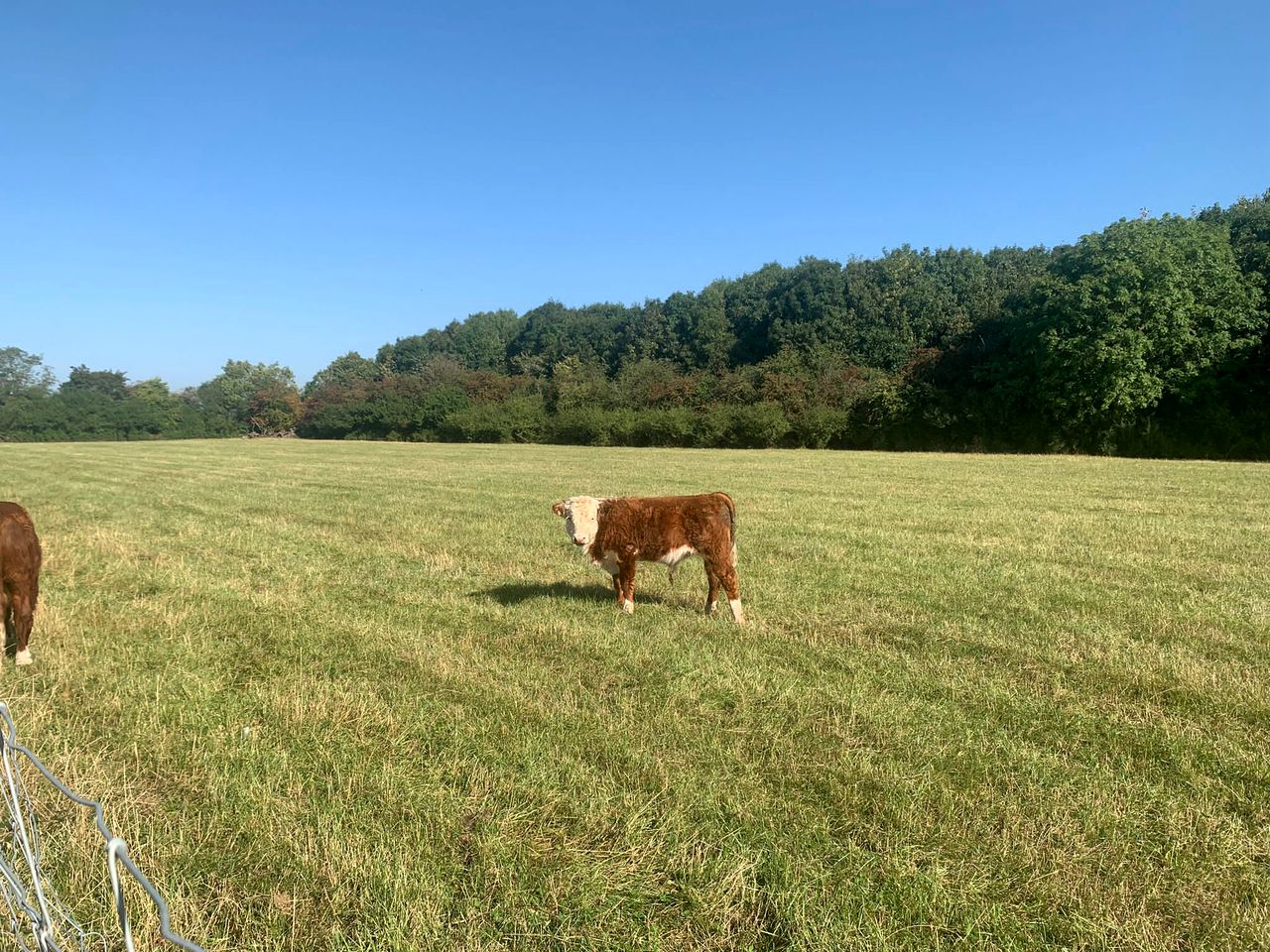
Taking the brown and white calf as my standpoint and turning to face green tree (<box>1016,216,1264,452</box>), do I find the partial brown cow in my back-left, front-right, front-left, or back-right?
back-left

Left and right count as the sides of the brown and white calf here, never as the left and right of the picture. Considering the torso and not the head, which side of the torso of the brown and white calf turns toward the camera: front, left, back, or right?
left

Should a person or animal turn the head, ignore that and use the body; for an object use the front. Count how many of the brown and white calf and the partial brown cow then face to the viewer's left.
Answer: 2

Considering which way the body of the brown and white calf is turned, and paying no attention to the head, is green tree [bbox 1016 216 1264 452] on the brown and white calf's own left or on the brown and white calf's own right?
on the brown and white calf's own right

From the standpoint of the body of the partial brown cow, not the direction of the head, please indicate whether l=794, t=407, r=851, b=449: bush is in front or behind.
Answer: behind

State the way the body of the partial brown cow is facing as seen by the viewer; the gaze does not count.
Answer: to the viewer's left

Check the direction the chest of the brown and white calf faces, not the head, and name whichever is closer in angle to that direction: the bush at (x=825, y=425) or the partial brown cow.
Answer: the partial brown cow

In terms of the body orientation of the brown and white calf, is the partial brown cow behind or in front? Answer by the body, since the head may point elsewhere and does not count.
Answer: in front
